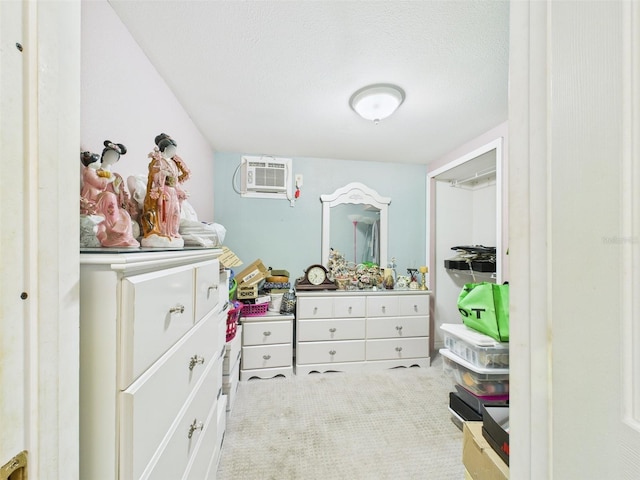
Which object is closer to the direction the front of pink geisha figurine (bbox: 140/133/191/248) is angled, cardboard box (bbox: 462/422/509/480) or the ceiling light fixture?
the cardboard box

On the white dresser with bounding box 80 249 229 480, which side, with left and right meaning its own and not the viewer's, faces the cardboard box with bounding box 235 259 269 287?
left

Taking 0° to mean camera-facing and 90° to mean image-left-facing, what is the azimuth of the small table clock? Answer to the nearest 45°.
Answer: approximately 0°

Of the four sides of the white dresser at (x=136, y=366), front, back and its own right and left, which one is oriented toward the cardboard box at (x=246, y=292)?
left

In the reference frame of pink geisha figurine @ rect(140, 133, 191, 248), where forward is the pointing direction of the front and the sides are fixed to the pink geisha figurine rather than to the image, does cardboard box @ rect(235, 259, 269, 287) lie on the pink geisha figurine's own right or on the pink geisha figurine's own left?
on the pink geisha figurine's own left
